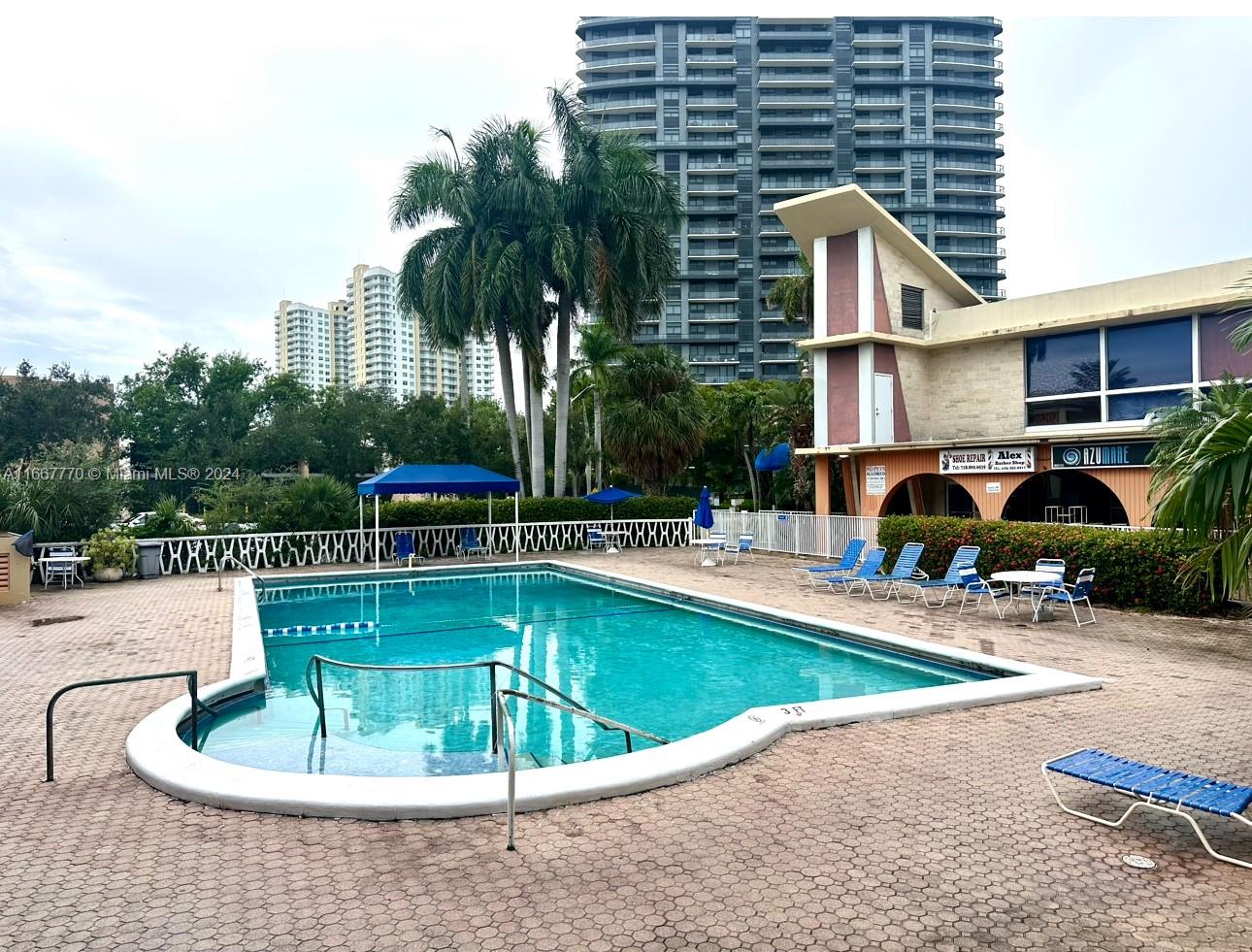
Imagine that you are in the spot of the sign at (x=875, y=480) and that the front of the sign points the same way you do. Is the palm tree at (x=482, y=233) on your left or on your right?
on your right

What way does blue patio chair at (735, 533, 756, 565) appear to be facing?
toward the camera

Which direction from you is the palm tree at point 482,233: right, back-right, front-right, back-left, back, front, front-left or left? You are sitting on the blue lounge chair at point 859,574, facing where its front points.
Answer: right

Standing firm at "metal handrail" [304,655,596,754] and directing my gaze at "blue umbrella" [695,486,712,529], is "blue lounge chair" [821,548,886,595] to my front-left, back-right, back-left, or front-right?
front-right

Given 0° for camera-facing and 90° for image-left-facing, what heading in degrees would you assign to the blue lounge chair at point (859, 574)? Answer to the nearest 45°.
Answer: approximately 45°

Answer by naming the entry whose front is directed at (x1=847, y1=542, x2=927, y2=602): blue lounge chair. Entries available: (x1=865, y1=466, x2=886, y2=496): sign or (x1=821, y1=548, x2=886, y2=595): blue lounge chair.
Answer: the sign

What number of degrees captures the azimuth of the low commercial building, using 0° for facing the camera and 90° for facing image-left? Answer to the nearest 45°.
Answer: approximately 45°

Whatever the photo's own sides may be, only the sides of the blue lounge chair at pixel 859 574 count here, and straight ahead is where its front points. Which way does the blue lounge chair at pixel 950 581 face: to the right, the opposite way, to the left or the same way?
the same way

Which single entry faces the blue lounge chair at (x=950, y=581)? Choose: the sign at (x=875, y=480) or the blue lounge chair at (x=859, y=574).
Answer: the sign

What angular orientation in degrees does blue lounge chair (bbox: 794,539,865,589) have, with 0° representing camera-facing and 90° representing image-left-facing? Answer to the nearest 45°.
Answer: approximately 45°

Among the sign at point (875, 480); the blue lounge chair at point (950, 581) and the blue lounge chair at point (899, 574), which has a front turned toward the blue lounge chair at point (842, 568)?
the sign

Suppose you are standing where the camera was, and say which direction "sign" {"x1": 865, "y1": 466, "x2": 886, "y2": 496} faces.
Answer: facing the viewer

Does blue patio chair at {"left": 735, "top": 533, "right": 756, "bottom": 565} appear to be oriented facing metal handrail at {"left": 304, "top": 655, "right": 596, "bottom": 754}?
yes

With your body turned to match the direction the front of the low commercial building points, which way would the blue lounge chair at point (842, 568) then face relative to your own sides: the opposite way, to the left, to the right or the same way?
the same way
